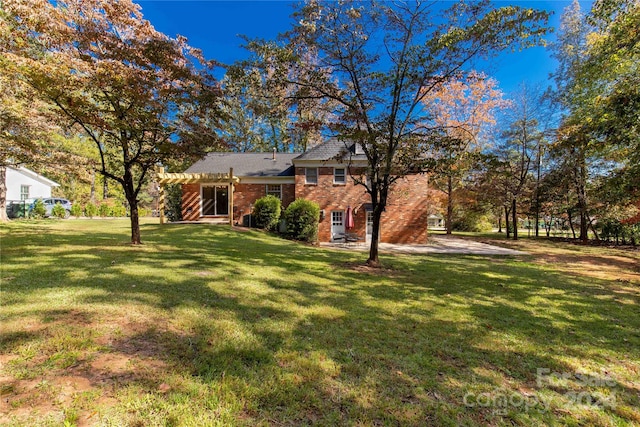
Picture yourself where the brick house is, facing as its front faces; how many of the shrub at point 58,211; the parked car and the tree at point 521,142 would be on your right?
1

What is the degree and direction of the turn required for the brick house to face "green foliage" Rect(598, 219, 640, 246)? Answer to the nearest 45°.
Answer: approximately 90° to its right

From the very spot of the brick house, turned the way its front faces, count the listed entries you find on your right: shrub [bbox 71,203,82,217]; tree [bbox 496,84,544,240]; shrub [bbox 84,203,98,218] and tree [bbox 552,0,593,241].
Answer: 2

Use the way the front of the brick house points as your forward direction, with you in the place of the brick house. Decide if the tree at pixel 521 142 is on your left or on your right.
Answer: on your right

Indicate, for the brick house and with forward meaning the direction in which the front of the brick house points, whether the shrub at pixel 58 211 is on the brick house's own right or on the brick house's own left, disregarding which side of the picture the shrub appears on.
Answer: on the brick house's own left

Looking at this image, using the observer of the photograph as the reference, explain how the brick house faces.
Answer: facing away from the viewer

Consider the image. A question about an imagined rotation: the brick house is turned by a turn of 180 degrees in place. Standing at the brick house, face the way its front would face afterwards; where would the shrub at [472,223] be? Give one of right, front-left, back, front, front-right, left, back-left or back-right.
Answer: back-left

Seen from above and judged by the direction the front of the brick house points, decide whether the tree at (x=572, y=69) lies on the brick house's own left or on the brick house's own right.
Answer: on the brick house's own right
